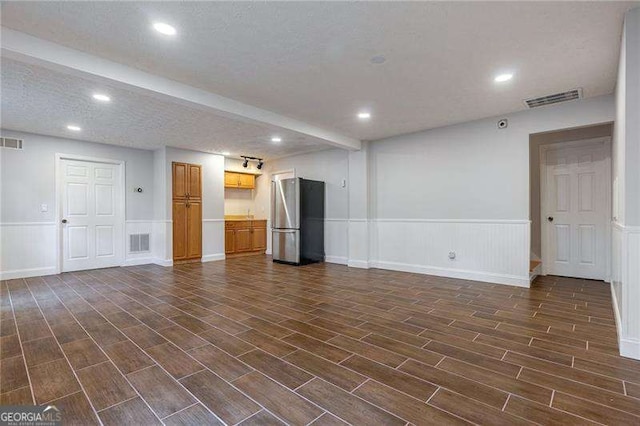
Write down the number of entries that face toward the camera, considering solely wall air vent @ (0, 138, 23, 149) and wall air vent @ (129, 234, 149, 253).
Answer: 2

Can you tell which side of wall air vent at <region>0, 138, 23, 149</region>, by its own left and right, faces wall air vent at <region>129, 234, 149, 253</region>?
left

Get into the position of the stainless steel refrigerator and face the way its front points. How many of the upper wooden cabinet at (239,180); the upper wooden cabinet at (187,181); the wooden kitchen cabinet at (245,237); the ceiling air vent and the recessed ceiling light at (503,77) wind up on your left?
2

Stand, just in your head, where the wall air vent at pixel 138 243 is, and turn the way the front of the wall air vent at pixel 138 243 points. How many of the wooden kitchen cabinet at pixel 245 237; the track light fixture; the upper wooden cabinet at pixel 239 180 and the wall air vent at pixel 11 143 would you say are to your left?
3

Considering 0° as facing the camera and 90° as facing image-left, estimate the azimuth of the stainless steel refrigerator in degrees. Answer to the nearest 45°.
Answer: approximately 45°

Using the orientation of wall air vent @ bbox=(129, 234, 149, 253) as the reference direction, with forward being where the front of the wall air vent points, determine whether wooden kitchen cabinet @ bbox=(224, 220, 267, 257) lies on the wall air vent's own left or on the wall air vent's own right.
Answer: on the wall air vent's own left

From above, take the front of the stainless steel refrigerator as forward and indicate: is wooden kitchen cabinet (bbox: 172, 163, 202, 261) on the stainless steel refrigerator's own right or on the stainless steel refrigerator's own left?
on the stainless steel refrigerator's own right

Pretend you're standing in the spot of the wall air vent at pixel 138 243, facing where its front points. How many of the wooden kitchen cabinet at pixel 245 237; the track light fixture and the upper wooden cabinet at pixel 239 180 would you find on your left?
3

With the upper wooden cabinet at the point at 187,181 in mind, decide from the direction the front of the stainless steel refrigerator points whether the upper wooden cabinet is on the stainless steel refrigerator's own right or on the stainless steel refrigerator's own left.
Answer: on the stainless steel refrigerator's own right

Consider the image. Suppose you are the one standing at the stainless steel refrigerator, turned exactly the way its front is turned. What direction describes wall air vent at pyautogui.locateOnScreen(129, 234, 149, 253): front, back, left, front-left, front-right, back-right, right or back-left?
front-right

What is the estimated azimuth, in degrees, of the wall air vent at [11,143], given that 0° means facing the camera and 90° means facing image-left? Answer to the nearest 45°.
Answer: approximately 0°

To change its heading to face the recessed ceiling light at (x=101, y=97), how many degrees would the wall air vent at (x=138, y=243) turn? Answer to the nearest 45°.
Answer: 0° — it already faces it

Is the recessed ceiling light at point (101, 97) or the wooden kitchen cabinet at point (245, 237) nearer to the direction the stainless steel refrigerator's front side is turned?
the recessed ceiling light

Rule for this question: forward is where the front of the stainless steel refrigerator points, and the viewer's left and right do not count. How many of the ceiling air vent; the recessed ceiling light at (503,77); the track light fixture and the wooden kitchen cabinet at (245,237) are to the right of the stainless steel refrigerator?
2
